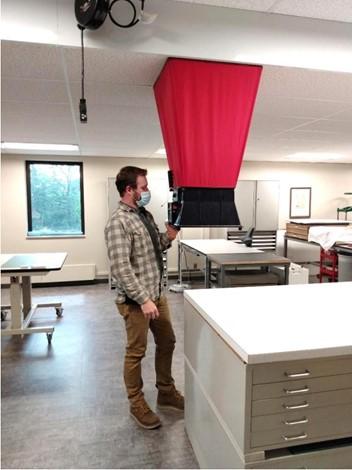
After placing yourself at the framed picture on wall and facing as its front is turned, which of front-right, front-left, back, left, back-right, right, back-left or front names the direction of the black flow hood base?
front

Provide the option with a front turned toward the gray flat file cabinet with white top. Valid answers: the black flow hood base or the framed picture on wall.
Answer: the framed picture on wall

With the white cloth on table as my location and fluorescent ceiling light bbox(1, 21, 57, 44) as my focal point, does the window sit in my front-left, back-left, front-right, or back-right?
front-right

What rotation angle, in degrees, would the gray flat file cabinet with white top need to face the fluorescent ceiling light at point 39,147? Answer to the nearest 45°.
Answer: approximately 180°

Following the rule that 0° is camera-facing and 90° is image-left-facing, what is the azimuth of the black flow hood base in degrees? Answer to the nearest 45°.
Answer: approximately 90°

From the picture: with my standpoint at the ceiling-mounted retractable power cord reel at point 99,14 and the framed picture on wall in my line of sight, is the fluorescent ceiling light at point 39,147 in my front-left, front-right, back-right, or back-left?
front-left

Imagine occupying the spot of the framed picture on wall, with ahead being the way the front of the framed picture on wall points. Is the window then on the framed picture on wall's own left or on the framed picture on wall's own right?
on the framed picture on wall's own right

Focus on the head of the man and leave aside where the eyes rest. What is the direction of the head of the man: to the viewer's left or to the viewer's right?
to the viewer's right

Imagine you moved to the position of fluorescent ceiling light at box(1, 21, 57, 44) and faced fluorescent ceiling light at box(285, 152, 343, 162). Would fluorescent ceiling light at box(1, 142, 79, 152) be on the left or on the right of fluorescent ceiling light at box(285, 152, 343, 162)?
left

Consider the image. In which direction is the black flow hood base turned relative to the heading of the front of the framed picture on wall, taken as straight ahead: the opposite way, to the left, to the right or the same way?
to the right

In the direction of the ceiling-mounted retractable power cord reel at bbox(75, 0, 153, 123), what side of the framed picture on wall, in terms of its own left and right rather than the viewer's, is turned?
front

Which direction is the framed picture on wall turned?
toward the camera

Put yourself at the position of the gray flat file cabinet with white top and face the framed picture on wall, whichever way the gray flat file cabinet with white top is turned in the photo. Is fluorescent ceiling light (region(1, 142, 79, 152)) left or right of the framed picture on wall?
left

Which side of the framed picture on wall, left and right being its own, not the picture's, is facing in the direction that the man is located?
front

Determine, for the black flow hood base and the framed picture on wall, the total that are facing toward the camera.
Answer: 1
